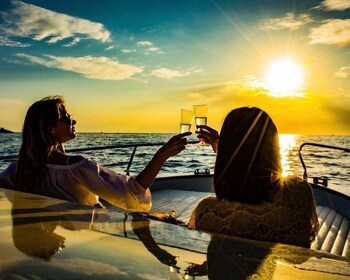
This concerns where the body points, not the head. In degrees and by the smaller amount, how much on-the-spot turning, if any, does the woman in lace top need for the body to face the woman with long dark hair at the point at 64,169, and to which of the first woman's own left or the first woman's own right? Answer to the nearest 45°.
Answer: approximately 90° to the first woman's own left

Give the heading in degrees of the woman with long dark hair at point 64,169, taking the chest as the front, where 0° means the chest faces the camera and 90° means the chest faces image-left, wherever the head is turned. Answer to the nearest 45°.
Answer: approximately 225°

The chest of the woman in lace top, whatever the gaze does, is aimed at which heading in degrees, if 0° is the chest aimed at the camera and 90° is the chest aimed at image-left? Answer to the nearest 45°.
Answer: approximately 180°

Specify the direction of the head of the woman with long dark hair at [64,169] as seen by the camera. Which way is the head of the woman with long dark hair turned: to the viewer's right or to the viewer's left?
to the viewer's right
